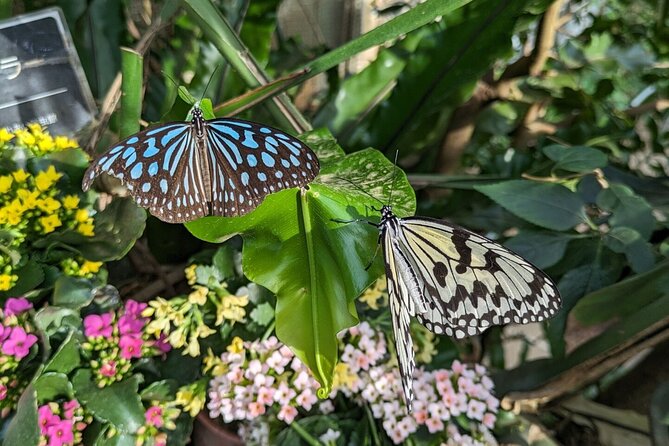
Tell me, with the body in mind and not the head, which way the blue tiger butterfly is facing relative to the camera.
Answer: away from the camera

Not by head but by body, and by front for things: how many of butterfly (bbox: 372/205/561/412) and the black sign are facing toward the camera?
1

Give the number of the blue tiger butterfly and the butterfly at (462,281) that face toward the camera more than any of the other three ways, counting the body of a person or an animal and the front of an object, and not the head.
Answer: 0

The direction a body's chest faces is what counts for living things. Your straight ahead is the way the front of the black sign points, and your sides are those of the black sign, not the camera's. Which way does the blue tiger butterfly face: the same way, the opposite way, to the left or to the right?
the opposite way

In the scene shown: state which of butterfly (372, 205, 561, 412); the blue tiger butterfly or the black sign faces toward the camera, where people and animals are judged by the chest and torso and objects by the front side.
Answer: the black sign

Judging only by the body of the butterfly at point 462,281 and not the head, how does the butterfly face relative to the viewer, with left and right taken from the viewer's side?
facing away from the viewer and to the left of the viewer

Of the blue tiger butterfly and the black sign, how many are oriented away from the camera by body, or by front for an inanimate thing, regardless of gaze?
1

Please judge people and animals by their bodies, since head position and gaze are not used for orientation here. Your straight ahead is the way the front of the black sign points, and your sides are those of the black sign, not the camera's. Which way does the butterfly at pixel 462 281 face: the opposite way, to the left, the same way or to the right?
the opposite way

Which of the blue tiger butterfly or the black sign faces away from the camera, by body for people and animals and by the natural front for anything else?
the blue tiger butterfly

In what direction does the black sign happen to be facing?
toward the camera
